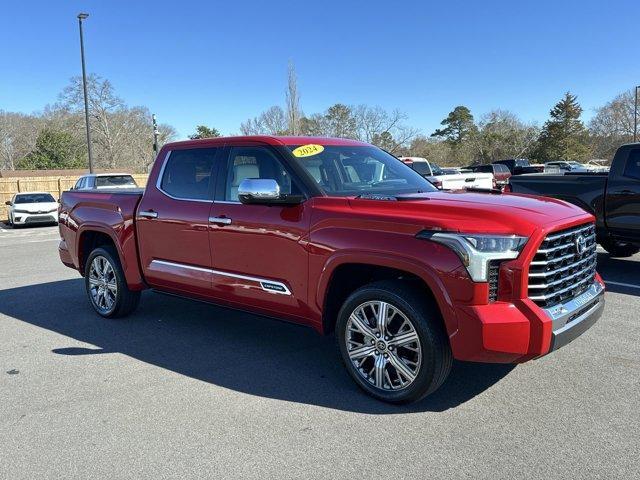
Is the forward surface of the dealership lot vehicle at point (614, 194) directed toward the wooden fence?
no

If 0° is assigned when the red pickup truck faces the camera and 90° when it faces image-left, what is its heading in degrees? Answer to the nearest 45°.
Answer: approximately 315°

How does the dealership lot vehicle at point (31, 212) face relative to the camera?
toward the camera

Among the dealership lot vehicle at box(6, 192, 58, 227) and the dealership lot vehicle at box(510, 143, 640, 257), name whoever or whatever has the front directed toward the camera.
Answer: the dealership lot vehicle at box(6, 192, 58, 227)

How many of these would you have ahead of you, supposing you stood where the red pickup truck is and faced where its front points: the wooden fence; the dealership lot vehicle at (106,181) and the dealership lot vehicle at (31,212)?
0

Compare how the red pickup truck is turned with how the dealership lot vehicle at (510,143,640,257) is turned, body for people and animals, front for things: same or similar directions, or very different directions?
same or similar directions

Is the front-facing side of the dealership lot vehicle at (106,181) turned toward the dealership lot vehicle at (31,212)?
no

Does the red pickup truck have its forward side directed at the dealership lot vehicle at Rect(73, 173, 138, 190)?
no

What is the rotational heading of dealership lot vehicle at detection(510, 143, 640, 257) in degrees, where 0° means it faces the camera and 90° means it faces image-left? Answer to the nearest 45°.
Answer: approximately 270°

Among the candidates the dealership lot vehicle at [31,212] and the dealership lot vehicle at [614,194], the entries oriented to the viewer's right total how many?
1
